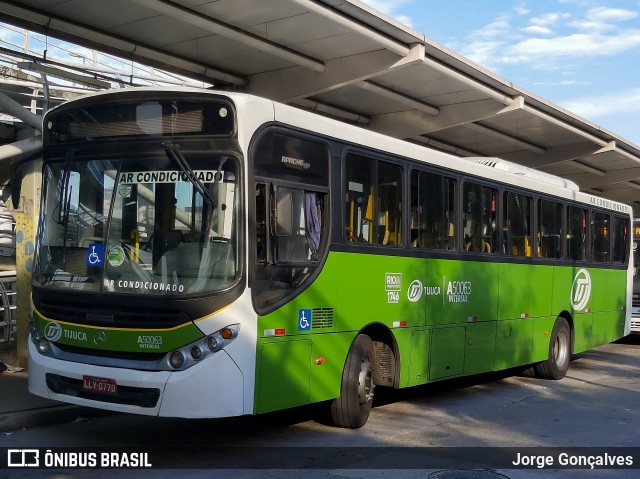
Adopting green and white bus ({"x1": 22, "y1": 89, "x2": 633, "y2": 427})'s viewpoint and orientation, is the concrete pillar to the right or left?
on its right

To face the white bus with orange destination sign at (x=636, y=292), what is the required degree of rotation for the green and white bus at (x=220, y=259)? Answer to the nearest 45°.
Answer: approximately 180°

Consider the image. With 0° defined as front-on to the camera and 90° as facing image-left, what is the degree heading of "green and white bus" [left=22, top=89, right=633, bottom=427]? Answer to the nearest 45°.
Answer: approximately 45°
